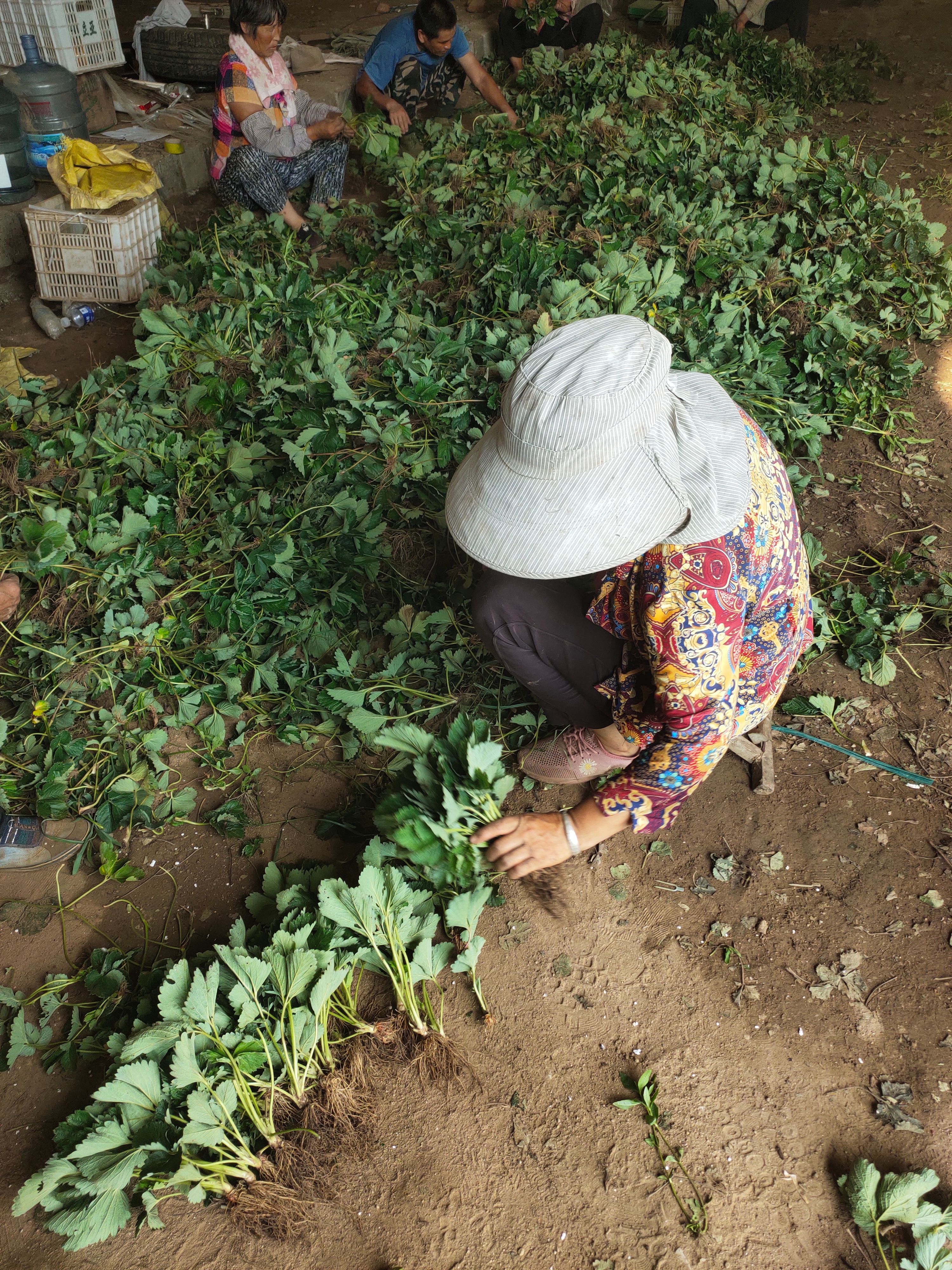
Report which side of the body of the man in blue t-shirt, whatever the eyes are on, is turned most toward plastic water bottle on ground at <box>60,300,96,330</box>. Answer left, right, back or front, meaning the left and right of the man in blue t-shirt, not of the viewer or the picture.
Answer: right

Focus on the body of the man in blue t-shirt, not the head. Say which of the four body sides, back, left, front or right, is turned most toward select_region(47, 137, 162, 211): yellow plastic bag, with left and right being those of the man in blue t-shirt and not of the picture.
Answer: right

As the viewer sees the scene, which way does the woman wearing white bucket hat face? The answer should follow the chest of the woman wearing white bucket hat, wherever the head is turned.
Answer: to the viewer's left

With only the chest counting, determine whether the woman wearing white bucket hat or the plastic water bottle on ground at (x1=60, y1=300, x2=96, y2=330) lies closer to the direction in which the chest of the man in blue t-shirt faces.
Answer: the woman wearing white bucket hat

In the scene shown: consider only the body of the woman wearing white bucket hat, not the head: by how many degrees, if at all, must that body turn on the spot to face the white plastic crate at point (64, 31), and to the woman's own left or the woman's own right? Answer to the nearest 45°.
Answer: approximately 45° to the woman's own right

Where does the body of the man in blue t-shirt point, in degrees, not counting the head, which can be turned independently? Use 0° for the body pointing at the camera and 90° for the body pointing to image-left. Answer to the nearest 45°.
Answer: approximately 315°

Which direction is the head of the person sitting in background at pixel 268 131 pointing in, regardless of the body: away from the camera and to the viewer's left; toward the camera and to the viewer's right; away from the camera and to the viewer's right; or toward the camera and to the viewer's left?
toward the camera and to the viewer's right

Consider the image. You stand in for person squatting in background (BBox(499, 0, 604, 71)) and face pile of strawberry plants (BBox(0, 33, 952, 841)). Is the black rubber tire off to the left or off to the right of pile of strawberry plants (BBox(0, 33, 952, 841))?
right
